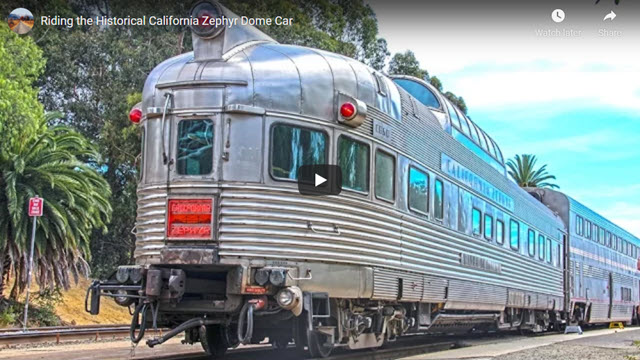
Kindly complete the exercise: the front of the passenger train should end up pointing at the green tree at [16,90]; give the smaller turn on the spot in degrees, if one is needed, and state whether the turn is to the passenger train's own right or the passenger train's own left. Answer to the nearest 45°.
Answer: approximately 90° to the passenger train's own left

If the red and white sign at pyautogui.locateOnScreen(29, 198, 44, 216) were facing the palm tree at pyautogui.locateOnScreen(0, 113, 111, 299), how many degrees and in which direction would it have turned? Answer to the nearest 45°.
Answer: approximately 180°

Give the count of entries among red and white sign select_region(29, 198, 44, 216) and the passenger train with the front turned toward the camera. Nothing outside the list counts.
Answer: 1

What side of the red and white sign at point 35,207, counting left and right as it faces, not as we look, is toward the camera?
front

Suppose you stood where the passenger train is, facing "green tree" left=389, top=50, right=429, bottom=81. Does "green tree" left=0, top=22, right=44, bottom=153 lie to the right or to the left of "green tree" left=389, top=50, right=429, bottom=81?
left

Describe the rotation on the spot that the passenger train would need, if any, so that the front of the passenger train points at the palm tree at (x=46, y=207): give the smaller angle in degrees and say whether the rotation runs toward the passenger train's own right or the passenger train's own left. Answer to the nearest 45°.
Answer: approximately 90° to the passenger train's own left

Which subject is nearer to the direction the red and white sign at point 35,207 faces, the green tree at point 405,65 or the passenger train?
the passenger train

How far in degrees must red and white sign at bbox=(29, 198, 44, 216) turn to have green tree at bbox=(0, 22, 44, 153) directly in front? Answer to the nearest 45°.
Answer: approximately 180°

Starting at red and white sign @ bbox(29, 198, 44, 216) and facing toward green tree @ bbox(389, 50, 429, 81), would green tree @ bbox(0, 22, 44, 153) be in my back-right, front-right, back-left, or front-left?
front-left

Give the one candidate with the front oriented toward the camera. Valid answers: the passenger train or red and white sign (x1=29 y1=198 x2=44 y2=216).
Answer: the red and white sign

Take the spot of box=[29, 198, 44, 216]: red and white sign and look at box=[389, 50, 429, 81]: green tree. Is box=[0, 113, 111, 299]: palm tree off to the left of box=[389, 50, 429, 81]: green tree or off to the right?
left

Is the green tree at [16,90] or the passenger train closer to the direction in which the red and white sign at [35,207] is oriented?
the passenger train

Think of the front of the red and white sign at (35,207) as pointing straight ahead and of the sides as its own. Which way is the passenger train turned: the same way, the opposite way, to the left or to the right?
to the left

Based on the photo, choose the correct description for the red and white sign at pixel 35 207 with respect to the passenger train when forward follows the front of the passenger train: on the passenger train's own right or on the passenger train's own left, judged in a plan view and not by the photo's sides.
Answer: on the passenger train's own left
